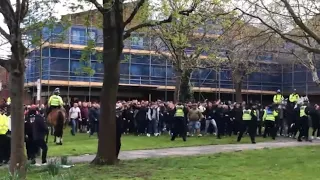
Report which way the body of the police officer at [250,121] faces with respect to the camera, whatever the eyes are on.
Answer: away from the camera

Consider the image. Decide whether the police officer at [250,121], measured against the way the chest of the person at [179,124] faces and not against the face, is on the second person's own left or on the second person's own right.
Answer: on the second person's own right

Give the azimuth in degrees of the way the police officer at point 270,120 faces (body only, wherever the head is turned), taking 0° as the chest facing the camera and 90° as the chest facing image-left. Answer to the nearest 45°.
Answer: approximately 180°
